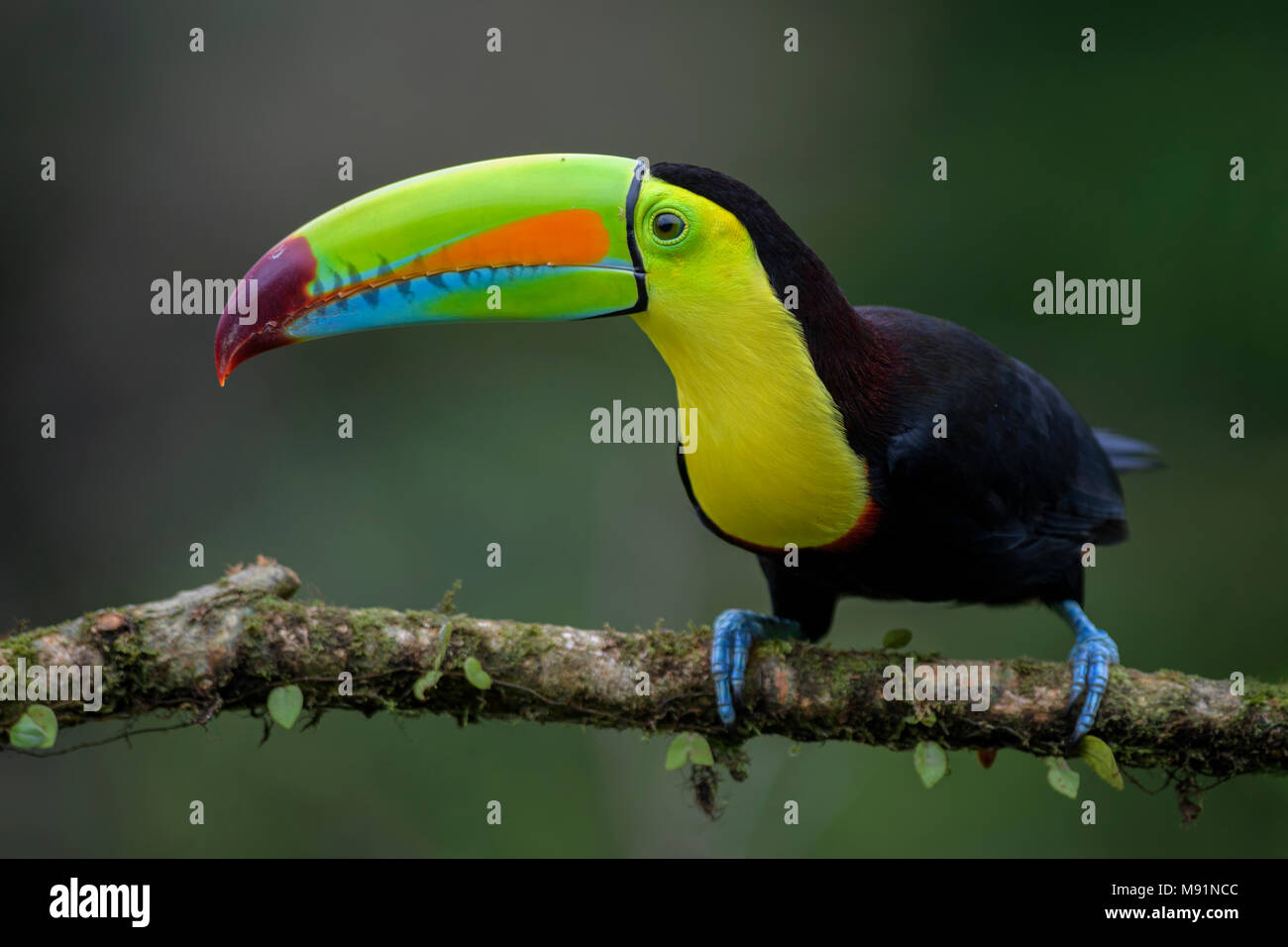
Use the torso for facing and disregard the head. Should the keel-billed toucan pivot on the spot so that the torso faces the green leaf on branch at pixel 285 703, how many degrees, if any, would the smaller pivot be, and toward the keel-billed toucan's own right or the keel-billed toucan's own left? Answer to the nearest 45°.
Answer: approximately 45° to the keel-billed toucan's own right

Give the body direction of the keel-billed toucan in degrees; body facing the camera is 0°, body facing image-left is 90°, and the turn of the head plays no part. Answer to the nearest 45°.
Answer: approximately 45°

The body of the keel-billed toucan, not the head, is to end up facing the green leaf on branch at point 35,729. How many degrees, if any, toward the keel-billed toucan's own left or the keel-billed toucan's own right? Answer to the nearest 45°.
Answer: approximately 45° to the keel-billed toucan's own right
